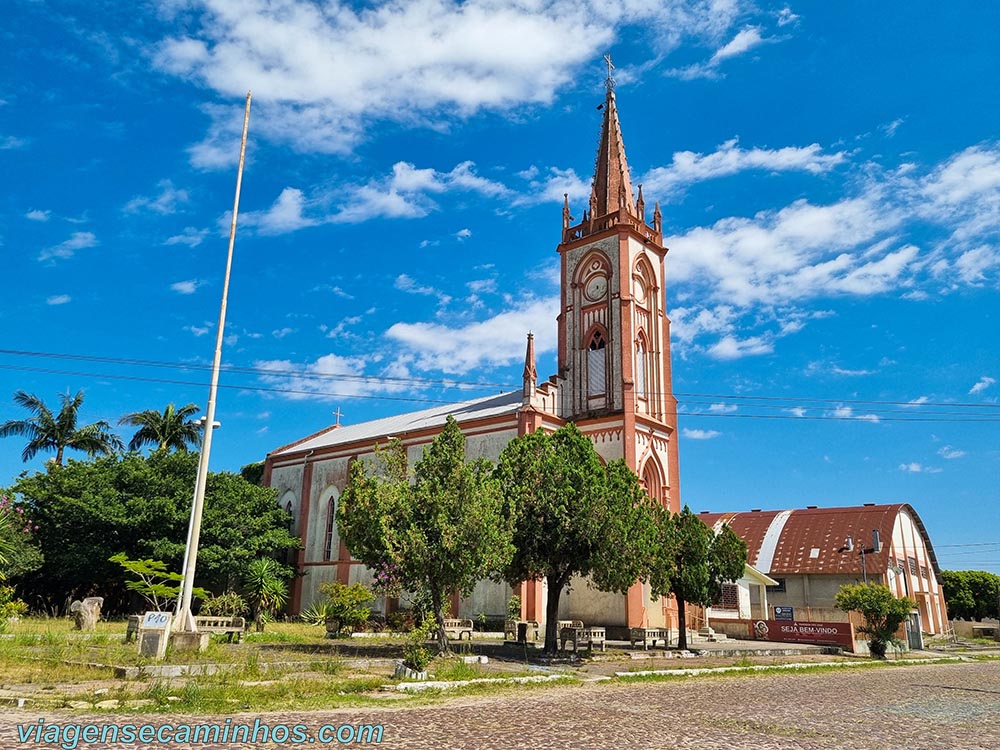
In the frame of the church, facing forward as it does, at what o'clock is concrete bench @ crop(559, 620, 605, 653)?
The concrete bench is roughly at 2 o'clock from the church.

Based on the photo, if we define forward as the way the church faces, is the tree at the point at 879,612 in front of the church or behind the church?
in front

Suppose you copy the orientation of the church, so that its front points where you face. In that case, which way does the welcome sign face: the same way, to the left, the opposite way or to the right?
to the right

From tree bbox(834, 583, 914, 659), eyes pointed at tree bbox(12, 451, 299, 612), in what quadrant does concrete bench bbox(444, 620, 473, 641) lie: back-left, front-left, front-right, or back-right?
front-left

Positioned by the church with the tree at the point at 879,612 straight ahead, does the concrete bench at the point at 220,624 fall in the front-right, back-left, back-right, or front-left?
back-right

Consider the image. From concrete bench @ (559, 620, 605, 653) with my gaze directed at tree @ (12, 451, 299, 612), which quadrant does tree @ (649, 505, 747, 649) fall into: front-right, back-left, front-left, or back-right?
back-right

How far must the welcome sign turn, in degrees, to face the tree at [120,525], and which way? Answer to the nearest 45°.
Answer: approximately 45° to its right

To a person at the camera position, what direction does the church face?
facing the viewer and to the right of the viewer

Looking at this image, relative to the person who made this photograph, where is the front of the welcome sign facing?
facing the viewer and to the left of the viewer

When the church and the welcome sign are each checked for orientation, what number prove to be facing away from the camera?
0
